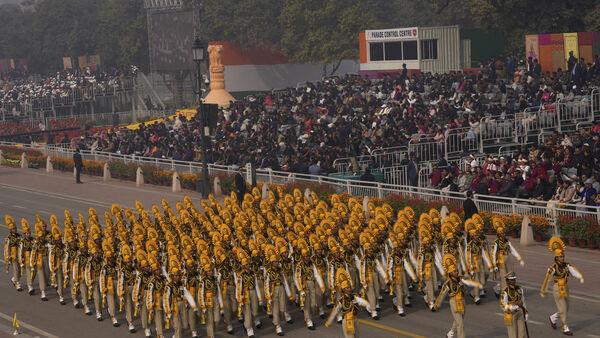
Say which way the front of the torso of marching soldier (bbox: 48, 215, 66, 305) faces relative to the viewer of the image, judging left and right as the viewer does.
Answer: facing the viewer and to the right of the viewer

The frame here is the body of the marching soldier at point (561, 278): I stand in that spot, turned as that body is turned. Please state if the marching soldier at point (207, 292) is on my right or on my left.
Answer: on my right

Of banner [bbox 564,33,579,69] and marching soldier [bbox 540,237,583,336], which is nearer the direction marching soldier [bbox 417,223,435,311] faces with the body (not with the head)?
the marching soldier

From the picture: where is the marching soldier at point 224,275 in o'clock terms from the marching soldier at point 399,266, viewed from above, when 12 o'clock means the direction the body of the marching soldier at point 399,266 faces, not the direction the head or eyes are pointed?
the marching soldier at point 224,275 is roughly at 4 o'clock from the marching soldier at point 399,266.

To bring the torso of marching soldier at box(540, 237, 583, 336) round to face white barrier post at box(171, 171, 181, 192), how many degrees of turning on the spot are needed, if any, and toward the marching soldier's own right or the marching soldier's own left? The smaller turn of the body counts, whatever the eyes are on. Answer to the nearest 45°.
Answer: approximately 180°

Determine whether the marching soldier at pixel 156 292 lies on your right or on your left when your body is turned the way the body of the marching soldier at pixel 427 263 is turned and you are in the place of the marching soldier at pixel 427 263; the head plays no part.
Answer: on your right

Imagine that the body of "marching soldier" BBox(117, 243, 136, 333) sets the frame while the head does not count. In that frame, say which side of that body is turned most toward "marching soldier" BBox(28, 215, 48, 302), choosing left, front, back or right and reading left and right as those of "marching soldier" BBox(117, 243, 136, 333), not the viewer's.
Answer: back

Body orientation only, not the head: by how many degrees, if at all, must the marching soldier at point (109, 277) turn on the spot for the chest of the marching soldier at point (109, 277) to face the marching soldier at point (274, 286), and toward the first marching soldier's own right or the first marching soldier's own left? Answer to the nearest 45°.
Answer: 0° — they already face them

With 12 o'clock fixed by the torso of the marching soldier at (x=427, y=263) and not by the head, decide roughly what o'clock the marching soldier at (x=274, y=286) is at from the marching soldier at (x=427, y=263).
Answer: the marching soldier at (x=274, y=286) is roughly at 4 o'clock from the marching soldier at (x=427, y=263).

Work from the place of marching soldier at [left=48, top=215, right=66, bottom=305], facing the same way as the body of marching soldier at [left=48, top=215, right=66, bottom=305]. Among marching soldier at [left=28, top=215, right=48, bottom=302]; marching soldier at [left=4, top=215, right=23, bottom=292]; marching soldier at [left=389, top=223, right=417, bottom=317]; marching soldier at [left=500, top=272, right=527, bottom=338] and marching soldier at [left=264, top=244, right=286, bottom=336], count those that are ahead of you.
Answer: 3

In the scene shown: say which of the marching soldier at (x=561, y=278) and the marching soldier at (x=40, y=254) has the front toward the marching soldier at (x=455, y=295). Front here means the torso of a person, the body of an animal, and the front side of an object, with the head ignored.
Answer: the marching soldier at (x=40, y=254)

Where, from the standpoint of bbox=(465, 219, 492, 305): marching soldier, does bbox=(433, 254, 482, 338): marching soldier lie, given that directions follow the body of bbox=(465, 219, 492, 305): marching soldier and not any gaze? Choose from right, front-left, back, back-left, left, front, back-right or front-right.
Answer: front-right
